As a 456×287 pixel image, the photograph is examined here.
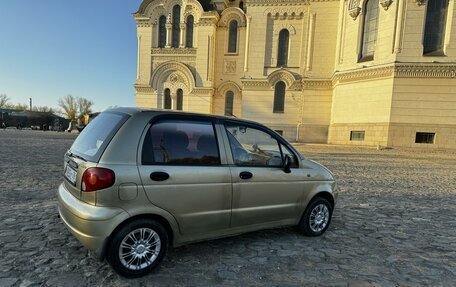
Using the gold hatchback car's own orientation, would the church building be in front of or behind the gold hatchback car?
in front

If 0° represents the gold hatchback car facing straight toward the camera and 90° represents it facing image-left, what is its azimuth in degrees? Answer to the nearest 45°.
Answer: approximately 225°
